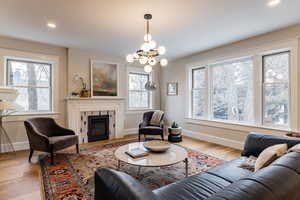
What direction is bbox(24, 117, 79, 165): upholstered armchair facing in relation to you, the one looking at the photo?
facing the viewer and to the right of the viewer

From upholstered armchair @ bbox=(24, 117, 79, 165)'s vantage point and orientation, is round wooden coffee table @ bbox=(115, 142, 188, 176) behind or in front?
in front

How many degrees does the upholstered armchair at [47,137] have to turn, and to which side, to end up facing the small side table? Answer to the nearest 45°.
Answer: approximately 45° to its left

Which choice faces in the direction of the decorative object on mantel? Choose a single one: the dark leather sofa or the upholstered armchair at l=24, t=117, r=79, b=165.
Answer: the dark leather sofa

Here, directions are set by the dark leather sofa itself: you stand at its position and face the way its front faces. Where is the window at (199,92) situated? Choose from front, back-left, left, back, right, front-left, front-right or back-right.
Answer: front-right

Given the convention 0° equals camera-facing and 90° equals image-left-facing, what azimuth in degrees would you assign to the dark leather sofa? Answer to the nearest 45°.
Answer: approximately 135°

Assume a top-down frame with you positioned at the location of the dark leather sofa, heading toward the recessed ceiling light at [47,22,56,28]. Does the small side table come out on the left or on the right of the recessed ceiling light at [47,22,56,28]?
right

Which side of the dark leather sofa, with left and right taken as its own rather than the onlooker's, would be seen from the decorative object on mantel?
front

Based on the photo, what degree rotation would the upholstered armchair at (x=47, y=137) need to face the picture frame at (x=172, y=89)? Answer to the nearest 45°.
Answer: approximately 45° to its left

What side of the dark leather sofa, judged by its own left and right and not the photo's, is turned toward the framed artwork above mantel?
front
